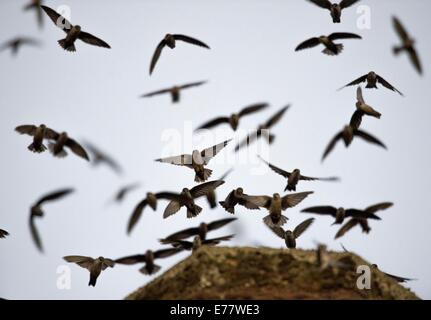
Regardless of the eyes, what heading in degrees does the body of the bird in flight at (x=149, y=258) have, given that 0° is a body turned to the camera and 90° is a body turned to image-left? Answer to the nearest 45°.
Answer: approximately 0°

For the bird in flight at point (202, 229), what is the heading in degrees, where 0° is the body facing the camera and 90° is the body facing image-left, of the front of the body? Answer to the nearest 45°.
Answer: approximately 0°

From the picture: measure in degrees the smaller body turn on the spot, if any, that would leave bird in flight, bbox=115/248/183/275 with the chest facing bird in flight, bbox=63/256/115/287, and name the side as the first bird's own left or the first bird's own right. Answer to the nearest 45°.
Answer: approximately 90° to the first bird's own right
